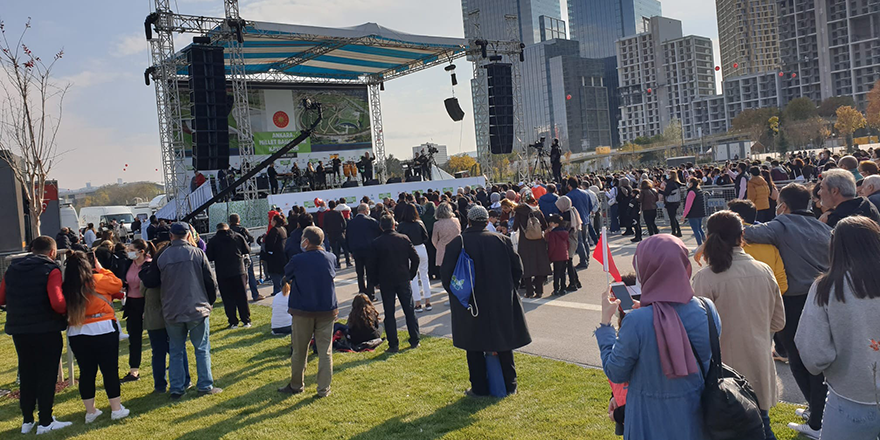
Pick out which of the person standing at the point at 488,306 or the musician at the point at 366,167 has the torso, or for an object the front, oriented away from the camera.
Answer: the person standing

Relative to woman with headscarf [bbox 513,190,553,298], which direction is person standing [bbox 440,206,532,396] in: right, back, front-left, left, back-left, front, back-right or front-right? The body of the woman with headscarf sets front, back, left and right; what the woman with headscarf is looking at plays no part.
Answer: back

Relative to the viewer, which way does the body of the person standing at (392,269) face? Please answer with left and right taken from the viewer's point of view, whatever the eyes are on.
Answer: facing away from the viewer

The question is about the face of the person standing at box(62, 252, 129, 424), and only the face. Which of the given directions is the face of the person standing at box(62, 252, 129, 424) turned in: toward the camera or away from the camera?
away from the camera

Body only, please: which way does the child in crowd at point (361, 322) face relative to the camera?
away from the camera

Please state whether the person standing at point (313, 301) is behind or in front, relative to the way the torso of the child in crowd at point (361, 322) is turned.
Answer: behind

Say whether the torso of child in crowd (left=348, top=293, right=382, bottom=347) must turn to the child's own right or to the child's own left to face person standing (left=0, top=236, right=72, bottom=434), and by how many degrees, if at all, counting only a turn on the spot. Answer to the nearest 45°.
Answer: approximately 135° to the child's own left

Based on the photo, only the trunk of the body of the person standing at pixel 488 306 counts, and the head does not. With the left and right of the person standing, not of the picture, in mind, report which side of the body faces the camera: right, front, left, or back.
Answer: back

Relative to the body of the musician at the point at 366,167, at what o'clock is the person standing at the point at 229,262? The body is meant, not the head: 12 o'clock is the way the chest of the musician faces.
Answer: The person standing is roughly at 12 o'clock from the musician.

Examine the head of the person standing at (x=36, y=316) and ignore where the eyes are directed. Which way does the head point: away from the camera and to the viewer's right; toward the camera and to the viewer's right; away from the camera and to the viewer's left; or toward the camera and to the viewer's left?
away from the camera and to the viewer's right

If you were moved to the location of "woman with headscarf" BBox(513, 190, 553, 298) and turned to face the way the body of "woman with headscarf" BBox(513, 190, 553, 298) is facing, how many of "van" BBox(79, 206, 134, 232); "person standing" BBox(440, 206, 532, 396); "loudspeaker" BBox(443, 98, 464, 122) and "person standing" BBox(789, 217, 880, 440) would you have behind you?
2

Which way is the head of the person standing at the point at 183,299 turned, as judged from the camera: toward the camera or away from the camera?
away from the camera

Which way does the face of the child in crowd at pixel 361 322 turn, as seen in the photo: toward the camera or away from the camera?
away from the camera

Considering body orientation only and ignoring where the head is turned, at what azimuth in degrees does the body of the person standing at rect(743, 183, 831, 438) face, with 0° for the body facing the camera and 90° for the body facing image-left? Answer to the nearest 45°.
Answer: approximately 135°
